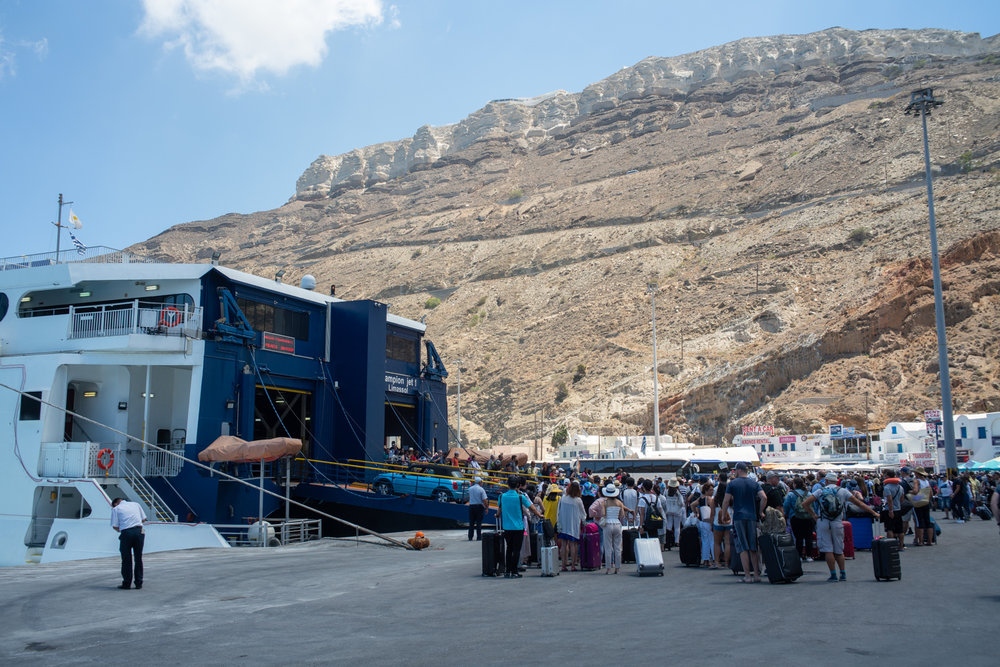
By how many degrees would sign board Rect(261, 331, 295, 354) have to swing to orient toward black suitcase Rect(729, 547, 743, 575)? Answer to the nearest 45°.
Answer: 0° — it already faces it

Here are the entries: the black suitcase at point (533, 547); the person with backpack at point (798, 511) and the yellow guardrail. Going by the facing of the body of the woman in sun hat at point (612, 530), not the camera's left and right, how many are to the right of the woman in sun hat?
1

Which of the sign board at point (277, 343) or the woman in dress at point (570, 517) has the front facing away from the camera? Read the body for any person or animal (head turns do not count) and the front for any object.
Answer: the woman in dress

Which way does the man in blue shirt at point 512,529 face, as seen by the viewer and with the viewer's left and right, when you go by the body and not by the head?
facing away from the viewer

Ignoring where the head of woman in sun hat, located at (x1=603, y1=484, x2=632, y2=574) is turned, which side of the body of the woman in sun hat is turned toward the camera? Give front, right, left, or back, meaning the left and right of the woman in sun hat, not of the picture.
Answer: back

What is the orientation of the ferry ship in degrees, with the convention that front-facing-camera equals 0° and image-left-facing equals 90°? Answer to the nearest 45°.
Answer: approximately 135°

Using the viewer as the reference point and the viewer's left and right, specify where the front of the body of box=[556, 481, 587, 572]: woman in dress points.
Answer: facing away from the viewer

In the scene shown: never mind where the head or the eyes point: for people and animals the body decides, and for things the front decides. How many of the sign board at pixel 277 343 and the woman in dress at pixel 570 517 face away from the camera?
1

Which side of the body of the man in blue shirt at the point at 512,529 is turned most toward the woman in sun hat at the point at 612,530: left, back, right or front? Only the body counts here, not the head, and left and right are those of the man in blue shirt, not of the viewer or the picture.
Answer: right

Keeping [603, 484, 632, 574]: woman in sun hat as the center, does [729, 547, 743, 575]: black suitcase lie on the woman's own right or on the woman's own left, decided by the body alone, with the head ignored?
on the woman's own right

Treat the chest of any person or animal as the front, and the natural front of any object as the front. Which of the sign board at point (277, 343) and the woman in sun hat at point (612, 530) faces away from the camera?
the woman in sun hat

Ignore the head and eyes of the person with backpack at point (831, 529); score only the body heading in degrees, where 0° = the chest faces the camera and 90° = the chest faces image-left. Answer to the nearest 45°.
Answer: approximately 180°

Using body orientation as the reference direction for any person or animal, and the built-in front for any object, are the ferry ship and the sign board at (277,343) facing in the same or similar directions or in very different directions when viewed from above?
very different directions

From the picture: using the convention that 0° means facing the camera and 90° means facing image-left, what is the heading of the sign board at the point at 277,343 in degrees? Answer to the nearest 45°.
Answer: approximately 315°
